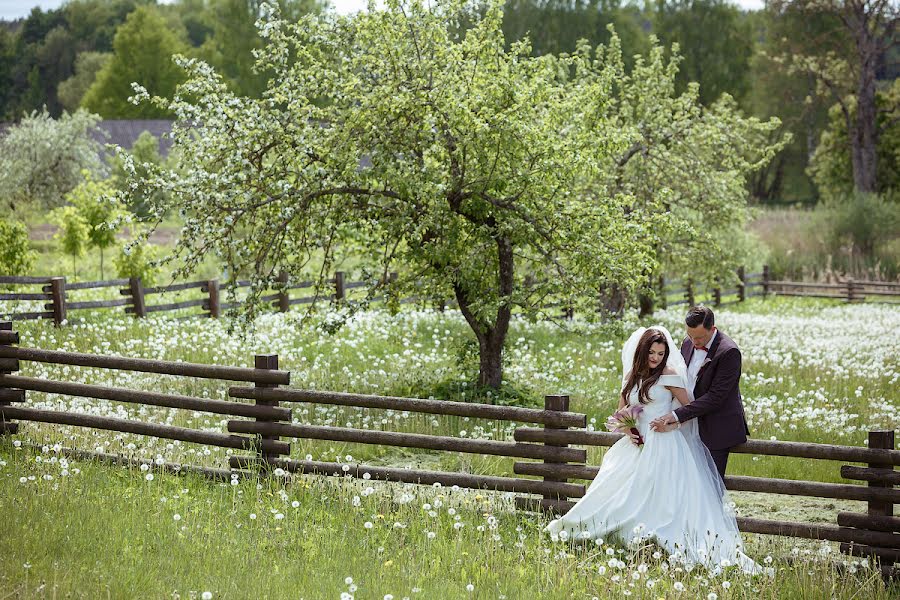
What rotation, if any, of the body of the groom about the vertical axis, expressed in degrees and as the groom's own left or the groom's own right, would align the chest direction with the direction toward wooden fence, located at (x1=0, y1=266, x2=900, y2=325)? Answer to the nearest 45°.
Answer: approximately 90° to the groom's own right

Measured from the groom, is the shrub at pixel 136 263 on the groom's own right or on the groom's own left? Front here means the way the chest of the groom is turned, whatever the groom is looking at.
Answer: on the groom's own right

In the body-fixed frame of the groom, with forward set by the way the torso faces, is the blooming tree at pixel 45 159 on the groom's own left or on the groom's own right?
on the groom's own right

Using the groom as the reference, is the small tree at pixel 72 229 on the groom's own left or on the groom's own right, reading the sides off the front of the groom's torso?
on the groom's own right

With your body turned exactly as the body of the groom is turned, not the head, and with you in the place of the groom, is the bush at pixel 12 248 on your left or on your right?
on your right

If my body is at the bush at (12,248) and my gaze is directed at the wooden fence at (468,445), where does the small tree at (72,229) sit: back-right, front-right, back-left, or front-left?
back-left

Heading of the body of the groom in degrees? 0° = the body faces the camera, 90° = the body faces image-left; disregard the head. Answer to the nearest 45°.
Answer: approximately 45°

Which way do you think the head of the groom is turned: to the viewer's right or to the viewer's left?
to the viewer's left

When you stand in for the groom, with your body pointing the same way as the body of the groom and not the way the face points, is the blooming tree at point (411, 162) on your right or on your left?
on your right
